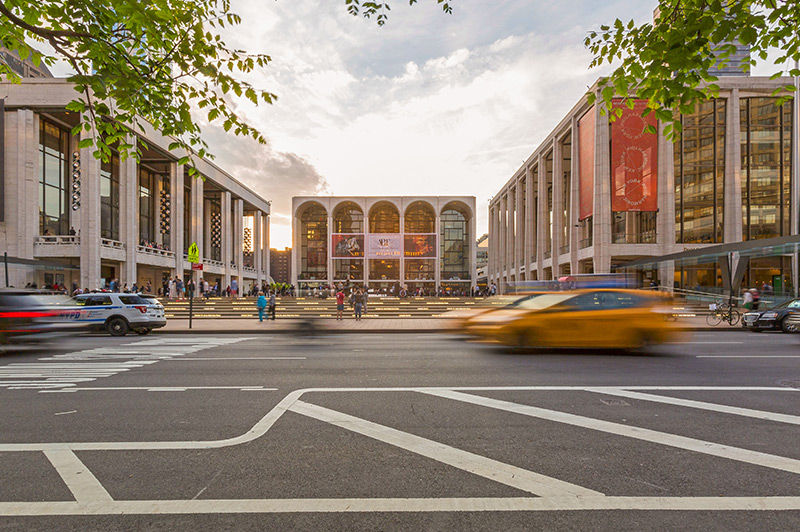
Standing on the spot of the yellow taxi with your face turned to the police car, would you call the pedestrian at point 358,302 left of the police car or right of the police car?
right

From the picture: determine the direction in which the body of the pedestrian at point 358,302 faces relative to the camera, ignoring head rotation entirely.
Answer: away from the camera

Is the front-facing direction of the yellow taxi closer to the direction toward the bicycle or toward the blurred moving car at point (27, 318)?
the blurred moving car

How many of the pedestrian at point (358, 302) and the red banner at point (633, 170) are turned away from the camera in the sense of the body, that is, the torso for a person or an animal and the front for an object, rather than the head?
1

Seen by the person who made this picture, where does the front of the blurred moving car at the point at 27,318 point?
facing to the left of the viewer

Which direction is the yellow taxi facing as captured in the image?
to the viewer's left
